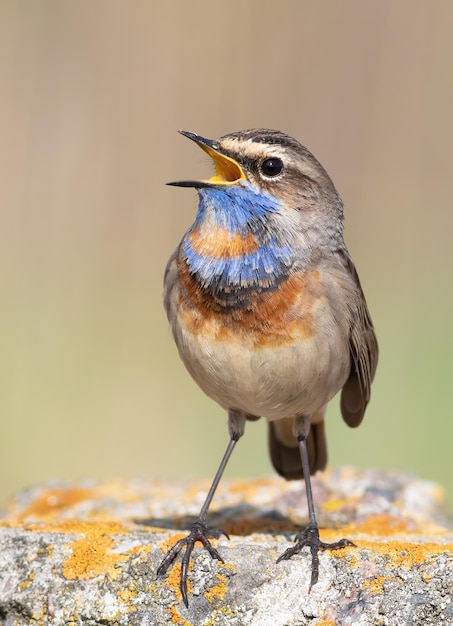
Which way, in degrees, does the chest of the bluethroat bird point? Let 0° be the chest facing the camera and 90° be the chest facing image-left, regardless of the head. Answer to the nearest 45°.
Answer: approximately 45°
